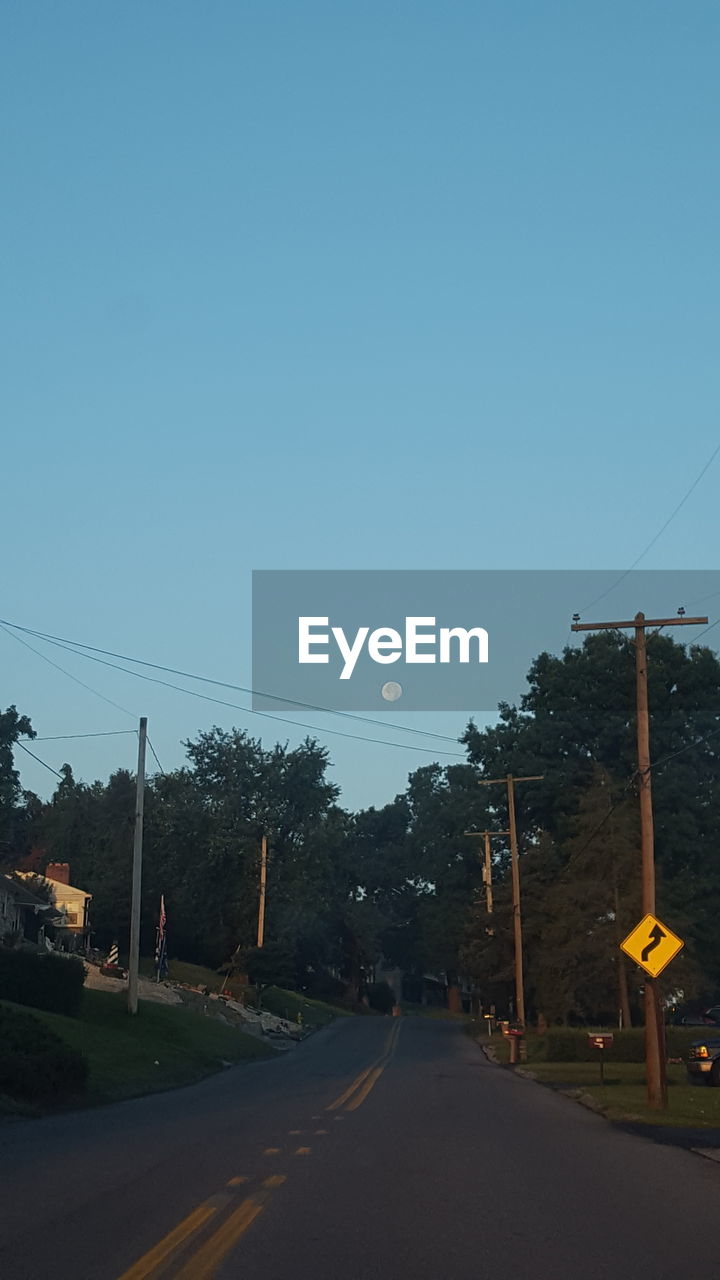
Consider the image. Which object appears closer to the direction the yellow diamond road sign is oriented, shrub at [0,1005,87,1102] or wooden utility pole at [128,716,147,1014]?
the shrub

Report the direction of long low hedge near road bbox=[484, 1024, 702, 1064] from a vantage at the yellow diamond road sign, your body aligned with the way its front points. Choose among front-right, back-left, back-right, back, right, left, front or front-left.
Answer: back

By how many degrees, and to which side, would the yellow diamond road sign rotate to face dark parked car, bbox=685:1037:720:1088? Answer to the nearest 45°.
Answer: approximately 180°

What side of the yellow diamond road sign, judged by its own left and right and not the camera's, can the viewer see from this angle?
front

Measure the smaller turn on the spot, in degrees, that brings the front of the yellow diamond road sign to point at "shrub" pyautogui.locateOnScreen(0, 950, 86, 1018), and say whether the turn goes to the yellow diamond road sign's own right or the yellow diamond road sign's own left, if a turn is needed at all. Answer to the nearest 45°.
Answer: approximately 135° to the yellow diamond road sign's own right

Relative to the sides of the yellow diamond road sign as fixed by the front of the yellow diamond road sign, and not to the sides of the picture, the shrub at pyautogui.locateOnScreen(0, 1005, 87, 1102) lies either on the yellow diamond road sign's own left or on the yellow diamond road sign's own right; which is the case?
on the yellow diamond road sign's own right

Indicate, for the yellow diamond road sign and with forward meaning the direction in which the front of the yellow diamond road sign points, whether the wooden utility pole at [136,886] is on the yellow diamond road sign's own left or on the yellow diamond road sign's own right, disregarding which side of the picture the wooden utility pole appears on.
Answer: on the yellow diamond road sign's own right
